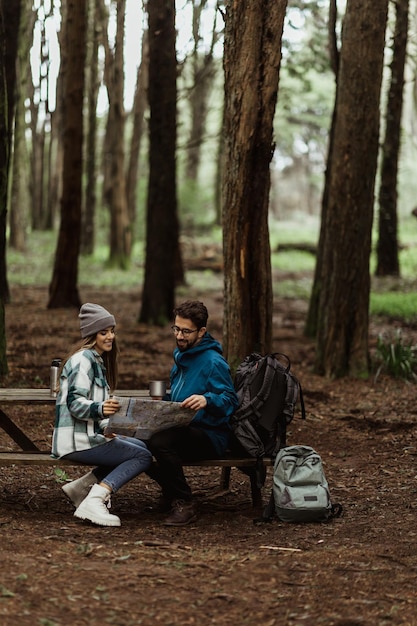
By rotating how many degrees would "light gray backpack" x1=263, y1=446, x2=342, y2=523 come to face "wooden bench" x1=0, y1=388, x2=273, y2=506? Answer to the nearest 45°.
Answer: approximately 90° to its right

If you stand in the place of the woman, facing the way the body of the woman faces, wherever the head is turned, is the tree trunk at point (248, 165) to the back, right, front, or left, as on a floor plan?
left

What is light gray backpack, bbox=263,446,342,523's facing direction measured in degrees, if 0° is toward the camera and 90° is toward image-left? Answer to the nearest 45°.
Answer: approximately 0°

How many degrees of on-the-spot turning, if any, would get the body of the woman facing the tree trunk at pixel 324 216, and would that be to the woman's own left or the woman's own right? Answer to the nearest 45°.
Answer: approximately 90° to the woman's own left

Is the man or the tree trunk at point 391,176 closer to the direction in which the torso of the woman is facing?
the man

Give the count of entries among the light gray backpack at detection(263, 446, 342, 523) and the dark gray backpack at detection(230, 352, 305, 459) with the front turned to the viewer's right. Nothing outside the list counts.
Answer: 0

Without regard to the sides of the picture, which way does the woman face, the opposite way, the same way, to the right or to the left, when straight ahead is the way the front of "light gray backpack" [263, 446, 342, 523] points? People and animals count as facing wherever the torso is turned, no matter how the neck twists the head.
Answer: to the left

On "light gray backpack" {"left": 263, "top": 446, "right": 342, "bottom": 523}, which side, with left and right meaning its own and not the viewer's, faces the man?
right

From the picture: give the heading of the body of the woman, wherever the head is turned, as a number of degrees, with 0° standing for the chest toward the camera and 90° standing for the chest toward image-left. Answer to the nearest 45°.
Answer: approximately 270°
